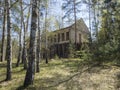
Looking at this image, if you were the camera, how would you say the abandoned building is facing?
facing the viewer and to the left of the viewer
